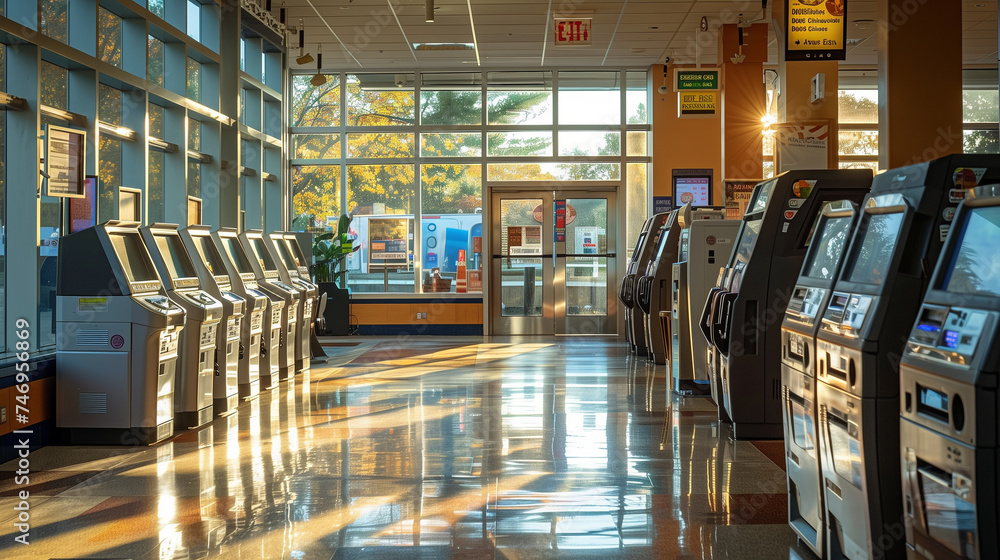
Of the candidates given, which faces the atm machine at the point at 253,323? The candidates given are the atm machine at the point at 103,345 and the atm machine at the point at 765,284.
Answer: the atm machine at the point at 765,284

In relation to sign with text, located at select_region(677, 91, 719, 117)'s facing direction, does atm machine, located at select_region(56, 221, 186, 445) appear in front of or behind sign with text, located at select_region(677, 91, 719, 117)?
in front

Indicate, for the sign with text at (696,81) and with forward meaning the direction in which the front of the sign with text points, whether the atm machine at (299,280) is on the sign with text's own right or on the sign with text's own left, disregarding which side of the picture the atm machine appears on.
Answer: on the sign with text's own right

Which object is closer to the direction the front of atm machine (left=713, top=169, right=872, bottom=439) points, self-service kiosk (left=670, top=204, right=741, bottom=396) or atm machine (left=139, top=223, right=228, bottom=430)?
the atm machine

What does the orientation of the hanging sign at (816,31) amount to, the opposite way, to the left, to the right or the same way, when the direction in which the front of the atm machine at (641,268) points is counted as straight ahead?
to the left

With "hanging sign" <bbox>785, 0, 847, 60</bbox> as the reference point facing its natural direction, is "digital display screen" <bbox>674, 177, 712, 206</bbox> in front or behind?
behind

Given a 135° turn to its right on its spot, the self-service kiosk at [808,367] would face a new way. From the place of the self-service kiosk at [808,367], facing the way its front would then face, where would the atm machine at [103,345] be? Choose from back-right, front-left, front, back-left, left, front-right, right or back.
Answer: left

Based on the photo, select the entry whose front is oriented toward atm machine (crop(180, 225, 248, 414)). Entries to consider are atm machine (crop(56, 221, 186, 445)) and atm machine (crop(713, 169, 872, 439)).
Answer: atm machine (crop(713, 169, 872, 439))

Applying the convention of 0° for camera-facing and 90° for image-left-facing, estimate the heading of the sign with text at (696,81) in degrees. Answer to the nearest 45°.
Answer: approximately 0°

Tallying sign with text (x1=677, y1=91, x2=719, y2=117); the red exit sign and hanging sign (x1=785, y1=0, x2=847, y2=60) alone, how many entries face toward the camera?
3

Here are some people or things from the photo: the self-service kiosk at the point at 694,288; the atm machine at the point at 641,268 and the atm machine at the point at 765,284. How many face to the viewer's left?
3

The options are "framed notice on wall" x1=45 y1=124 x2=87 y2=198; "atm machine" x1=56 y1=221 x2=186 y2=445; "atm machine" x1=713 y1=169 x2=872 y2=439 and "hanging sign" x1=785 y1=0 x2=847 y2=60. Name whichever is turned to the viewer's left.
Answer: "atm machine" x1=713 y1=169 x2=872 y2=439

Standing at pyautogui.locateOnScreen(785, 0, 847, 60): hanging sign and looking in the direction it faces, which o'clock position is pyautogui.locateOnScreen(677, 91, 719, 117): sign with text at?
The sign with text is roughly at 5 o'clock from the hanging sign.

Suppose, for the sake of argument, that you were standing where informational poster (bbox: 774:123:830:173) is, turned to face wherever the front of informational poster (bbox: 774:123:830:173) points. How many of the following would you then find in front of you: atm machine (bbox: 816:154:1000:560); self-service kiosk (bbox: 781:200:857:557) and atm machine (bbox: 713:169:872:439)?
3

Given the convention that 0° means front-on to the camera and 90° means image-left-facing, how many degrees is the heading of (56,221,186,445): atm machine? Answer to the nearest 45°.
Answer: approximately 315°

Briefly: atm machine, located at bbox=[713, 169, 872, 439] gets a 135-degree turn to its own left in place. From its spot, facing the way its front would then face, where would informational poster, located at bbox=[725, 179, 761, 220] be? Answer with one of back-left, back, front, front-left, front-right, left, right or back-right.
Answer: back-left
